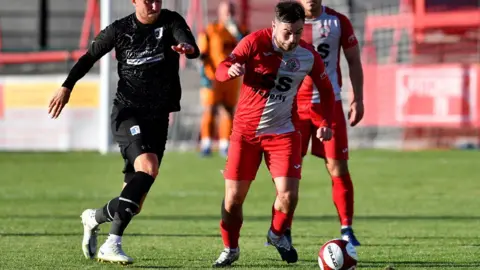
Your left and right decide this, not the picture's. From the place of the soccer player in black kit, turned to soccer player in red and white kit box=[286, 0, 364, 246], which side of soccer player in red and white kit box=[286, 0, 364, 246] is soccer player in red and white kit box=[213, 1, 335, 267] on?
right

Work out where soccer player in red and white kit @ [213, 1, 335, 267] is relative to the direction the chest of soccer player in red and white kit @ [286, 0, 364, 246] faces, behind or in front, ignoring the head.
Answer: in front

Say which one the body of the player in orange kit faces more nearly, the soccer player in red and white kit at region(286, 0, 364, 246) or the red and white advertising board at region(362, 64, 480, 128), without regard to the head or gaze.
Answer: the soccer player in red and white kit

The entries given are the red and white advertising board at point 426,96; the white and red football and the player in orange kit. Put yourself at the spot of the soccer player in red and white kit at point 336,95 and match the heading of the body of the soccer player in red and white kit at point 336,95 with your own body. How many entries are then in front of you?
1

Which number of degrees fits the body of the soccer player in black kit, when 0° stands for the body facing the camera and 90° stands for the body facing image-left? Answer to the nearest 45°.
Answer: approximately 315°

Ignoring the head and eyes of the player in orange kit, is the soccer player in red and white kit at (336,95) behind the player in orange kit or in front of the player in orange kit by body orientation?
in front

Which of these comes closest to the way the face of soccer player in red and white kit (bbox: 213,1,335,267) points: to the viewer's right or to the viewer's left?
to the viewer's right

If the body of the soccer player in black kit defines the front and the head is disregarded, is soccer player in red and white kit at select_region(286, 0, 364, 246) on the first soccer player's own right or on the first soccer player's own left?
on the first soccer player's own left

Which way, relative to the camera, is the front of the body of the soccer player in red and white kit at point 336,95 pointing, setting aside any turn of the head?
toward the camera

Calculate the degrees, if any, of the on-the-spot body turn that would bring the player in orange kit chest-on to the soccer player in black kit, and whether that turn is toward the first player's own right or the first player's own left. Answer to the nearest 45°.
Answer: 0° — they already face them

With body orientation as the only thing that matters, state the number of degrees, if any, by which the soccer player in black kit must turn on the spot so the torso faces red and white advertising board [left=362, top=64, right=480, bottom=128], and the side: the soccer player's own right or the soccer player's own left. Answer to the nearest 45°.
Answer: approximately 90° to the soccer player's own left

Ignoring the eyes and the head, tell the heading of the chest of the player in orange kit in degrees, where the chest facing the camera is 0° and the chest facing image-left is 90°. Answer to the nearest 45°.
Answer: approximately 0°

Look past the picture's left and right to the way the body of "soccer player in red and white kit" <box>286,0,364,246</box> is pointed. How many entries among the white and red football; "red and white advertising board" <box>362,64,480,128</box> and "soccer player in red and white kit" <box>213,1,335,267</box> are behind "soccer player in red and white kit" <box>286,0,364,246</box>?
1

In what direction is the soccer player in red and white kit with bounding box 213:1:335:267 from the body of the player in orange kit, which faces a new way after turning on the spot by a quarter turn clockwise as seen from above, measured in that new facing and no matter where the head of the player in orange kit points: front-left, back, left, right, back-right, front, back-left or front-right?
left

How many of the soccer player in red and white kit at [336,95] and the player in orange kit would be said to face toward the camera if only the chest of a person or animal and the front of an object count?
2
